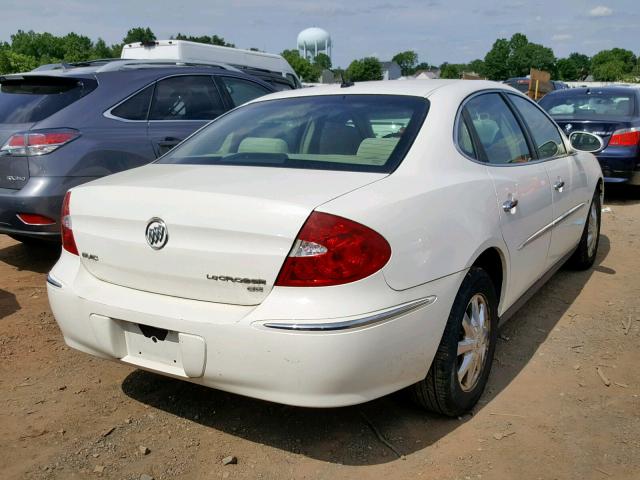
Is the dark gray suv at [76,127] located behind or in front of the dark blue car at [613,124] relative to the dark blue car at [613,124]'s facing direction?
behind

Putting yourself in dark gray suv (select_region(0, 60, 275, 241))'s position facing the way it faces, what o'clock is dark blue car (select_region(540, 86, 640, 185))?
dark blue car (select_region(540, 86, 640, 185)) is roughly at 1 o'clock from dark gray suv (select_region(0, 60, 275, 241)).

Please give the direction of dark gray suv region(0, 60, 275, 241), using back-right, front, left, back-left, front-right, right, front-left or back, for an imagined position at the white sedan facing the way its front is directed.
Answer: left

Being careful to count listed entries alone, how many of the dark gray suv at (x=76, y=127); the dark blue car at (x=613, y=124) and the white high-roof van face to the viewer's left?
0

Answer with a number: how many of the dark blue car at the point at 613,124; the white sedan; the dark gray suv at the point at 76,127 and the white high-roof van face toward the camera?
0

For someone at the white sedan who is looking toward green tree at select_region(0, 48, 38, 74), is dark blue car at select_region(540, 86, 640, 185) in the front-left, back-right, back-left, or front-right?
front-right

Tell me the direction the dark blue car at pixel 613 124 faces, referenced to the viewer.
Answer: facing away from the viewer

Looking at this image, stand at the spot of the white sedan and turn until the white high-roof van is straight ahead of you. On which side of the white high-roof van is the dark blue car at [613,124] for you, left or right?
right

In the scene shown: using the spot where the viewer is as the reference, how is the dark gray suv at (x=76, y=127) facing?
facing away from the viewer and to the right of the viewer

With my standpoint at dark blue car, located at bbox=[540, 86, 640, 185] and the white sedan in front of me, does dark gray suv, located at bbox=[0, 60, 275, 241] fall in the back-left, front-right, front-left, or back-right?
front-right

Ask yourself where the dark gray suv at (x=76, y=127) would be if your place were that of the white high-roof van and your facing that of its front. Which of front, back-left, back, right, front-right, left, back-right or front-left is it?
back-right

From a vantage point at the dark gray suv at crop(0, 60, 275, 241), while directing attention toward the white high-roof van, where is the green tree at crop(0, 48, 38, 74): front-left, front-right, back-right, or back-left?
front-left

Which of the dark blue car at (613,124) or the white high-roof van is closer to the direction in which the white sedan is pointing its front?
the dark blue car

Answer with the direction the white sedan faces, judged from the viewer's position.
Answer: facing away from the viewer and to the right of the viewer
